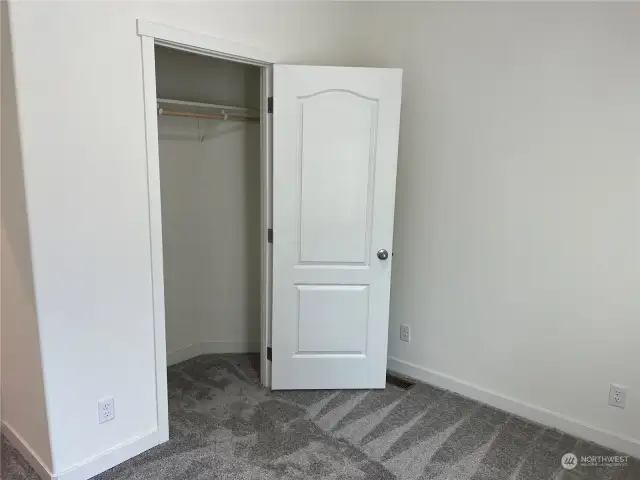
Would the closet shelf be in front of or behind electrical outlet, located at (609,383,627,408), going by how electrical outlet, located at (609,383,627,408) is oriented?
in front

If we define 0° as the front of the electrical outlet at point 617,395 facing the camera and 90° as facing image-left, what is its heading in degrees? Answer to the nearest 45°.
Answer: approximately 45°

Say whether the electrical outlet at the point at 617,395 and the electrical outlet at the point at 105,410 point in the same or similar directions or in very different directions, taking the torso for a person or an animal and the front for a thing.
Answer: very different directions

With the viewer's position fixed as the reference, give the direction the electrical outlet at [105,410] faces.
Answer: facing the viewer and to the right of the viewer

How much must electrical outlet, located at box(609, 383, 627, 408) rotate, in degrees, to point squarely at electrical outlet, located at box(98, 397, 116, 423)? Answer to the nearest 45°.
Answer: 0° — it already faces it

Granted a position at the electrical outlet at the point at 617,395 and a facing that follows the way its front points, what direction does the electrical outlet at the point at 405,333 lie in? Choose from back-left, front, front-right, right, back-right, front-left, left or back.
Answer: front-right

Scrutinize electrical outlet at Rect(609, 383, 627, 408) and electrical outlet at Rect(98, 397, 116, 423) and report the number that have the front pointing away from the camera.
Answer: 0

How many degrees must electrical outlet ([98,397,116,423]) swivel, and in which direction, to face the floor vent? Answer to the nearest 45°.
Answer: approximately 45° to its left
